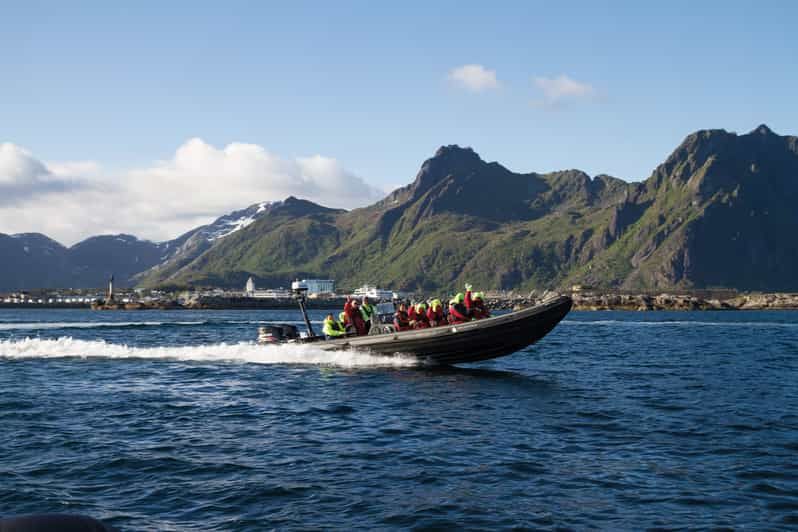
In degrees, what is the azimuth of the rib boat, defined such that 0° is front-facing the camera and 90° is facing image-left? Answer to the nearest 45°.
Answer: approximately 270°

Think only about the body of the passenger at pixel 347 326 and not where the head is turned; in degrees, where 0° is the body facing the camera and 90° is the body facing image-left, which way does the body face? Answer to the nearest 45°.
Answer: approximately 270°

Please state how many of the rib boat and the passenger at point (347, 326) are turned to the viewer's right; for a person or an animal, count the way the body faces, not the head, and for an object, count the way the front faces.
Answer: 2

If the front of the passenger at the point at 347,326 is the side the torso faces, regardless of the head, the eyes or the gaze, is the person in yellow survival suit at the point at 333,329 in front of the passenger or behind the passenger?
behind
